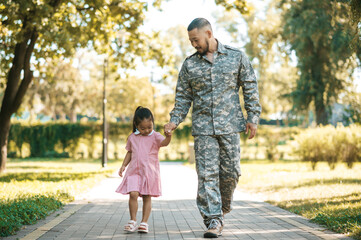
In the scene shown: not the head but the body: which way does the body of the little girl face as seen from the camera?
toward the camera

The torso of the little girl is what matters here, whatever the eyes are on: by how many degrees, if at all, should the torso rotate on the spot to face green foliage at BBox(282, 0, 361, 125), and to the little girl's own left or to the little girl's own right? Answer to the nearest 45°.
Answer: approximately 135° to the little girl's own left

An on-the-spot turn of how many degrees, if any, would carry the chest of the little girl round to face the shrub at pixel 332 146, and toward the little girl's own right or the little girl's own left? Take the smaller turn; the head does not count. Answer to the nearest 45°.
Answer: approximately 135° to the little girl's own left

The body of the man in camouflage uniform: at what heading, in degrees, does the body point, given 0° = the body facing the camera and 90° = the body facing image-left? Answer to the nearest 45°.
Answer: approximately 0°

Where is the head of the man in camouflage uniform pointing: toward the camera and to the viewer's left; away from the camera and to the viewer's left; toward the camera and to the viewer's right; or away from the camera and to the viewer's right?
toward the camera and to the viewer's left

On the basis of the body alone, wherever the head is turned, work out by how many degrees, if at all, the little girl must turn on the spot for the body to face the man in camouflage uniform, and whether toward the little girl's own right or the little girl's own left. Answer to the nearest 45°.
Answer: approximately 45° to the little girl's own left

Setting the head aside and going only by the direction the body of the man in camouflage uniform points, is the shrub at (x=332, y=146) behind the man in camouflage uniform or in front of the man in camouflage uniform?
behind

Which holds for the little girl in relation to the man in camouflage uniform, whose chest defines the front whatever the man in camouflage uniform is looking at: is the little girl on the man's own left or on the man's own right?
on the man's own right

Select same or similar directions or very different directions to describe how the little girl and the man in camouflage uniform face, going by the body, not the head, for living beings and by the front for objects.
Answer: same or similar directions

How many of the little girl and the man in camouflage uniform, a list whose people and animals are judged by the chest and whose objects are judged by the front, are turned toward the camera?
2

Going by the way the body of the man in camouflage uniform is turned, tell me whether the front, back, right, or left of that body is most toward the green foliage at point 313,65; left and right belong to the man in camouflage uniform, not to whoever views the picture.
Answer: back
